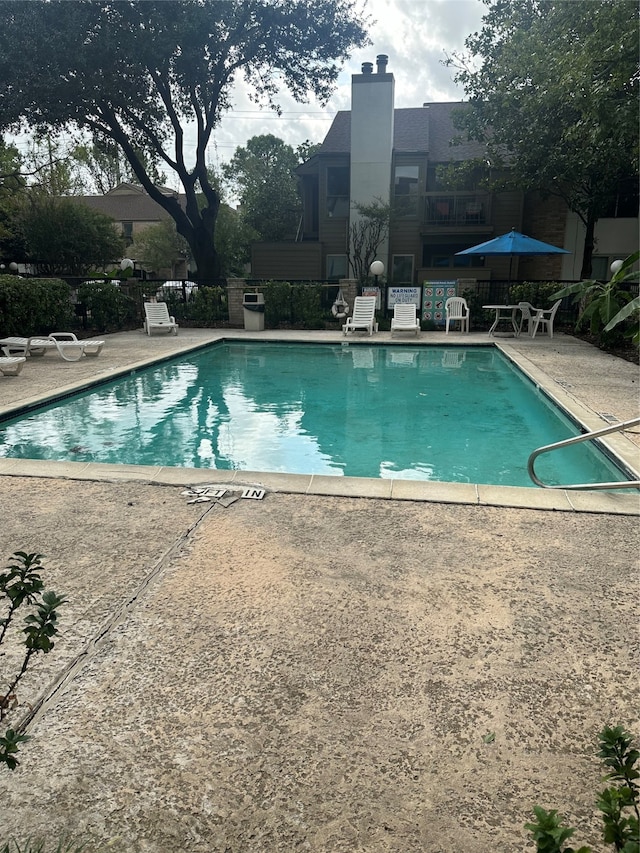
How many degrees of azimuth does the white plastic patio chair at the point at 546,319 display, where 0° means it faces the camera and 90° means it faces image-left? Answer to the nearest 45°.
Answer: approximately 90°

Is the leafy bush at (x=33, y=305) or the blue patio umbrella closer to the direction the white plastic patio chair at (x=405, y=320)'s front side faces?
the leafy bush

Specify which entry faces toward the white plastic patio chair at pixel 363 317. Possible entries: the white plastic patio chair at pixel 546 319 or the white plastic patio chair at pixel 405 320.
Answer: the white plastic patio chair at pixel 546 319

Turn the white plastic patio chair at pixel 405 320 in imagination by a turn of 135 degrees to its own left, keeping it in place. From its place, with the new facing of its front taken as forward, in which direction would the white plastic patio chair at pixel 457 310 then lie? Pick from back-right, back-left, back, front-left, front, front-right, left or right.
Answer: front

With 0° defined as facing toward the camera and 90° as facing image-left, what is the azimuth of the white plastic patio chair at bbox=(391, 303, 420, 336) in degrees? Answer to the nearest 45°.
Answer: approximately 0°

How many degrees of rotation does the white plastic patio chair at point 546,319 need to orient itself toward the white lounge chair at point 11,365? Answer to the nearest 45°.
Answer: approximately 45° to its left

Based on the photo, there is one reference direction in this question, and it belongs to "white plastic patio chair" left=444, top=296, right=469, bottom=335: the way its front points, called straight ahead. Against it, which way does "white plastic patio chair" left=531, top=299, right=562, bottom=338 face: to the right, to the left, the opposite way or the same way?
to the right

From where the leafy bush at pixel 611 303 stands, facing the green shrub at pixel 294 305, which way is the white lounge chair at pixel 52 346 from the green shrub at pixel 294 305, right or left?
left

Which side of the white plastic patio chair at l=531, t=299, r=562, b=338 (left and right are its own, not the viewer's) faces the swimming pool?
left
